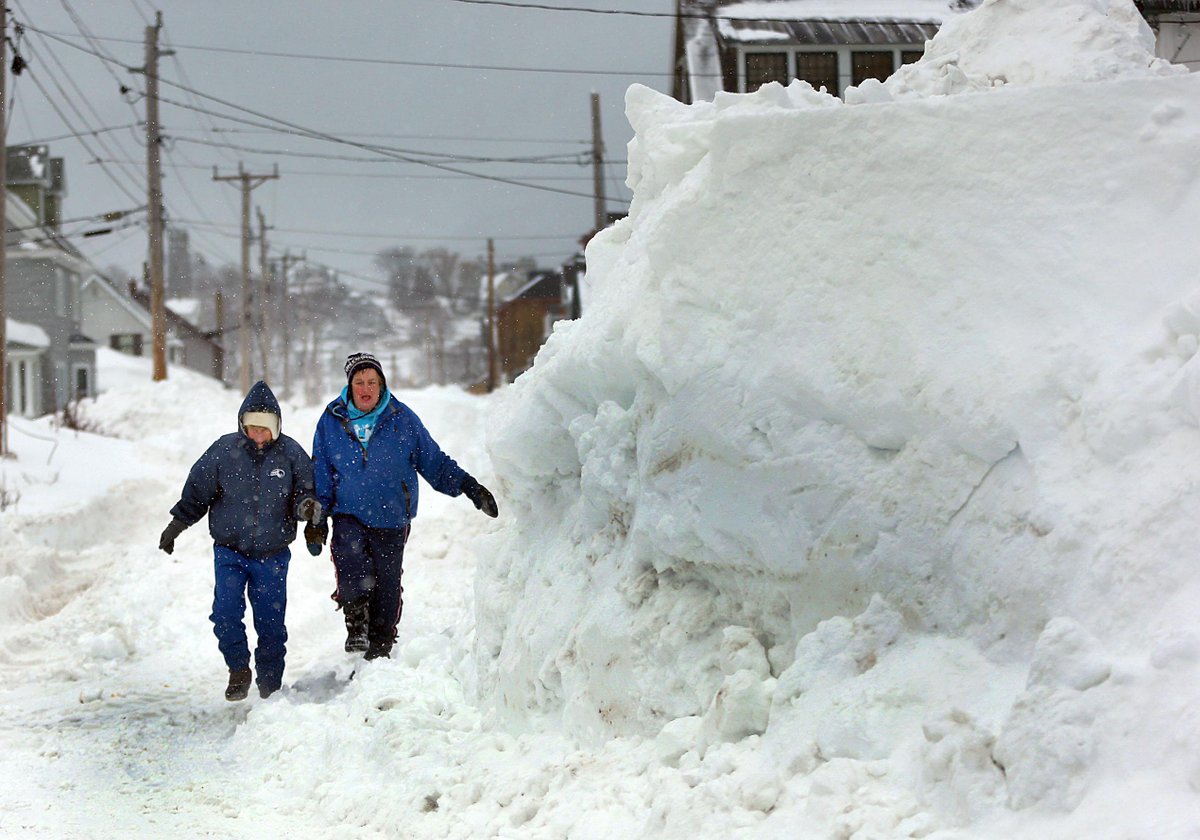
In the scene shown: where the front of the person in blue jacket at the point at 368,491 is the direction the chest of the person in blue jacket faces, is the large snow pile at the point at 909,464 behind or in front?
in front

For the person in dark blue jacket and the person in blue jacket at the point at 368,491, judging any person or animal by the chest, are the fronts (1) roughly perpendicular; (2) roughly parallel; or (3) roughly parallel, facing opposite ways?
roughly parallel

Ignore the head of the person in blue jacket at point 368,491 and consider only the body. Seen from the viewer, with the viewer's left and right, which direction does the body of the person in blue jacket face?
facing the viewer

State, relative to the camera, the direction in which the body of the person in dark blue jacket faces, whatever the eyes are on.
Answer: toward the camera

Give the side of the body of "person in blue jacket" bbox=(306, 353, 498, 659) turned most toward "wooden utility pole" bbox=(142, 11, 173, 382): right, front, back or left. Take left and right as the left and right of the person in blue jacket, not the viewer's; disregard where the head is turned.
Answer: back

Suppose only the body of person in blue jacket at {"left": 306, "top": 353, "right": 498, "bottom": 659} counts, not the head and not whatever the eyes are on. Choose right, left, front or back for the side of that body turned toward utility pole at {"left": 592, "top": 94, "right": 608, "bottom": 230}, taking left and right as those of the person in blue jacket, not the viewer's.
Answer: back

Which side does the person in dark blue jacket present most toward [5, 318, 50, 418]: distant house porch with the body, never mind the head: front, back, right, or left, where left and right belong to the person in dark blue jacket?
back

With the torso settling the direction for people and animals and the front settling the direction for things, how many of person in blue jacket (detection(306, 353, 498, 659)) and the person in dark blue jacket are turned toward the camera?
2

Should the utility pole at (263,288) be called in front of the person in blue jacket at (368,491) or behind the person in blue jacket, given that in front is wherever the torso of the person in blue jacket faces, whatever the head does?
behind

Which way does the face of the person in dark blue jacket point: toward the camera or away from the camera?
toward the camera

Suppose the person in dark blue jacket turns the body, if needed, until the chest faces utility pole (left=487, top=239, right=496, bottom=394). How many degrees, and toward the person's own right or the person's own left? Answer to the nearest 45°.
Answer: approximately 180°

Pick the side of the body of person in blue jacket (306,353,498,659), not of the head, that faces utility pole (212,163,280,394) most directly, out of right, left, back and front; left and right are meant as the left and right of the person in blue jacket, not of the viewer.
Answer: back
